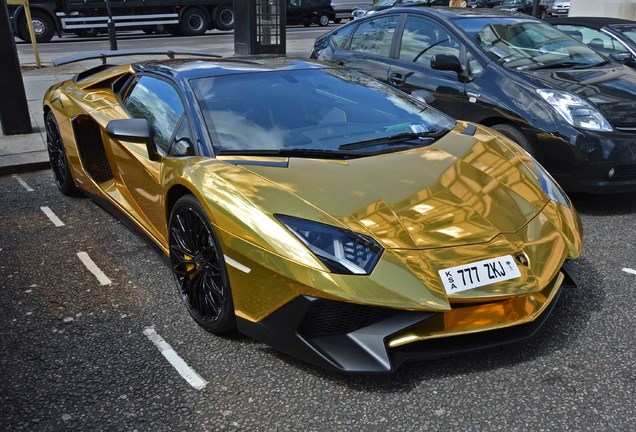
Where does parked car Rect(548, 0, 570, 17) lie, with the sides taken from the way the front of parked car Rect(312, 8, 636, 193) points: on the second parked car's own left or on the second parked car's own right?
on the second parked car's own left

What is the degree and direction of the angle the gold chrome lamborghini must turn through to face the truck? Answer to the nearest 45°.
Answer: approximately 135° to its left

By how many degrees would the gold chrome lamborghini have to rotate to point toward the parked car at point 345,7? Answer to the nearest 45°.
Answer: approximately 135° to its left

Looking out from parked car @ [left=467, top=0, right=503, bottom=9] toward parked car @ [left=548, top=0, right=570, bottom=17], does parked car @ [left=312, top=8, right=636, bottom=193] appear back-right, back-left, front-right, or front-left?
back-right

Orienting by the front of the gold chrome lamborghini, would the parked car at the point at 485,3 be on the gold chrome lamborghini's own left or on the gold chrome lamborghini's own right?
on the gold chrome lamborghini's own left

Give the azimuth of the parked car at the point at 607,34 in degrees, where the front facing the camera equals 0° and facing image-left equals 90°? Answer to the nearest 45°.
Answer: approximately 315°

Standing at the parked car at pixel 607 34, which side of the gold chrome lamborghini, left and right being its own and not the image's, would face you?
left

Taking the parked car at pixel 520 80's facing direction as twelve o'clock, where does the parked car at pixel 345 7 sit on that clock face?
the parked car at pixel 345 7 is roughly at 7 o'clock from the parked car at pixel 520 80.

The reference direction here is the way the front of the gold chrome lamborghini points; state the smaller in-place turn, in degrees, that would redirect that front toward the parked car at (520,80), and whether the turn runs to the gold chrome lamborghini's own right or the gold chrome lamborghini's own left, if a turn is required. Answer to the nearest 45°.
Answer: approximately 90° to the gold chrome lamborghini's own left
